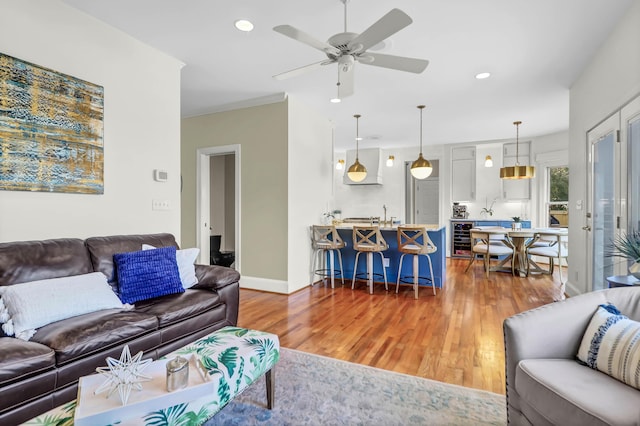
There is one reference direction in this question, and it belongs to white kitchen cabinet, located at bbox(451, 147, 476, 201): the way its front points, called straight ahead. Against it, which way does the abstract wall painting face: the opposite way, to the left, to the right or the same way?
to the left

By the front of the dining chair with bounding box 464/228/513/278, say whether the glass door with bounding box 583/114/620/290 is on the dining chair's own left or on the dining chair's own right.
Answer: on the dining chair's own right

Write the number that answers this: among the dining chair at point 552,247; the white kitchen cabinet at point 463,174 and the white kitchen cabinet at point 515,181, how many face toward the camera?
2

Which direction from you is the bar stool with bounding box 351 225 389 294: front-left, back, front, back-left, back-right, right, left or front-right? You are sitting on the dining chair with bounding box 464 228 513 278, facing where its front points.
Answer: back

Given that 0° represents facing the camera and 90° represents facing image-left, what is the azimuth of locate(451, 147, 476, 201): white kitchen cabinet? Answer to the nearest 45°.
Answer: approximately 0°

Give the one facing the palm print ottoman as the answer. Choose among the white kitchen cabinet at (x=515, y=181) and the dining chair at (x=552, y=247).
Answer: the white kitchen cabinet

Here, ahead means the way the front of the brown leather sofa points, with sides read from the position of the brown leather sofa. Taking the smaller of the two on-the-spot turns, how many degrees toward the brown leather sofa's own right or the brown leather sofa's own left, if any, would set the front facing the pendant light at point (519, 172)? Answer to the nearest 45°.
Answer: approximately 45° to the brown leather sofa's own left

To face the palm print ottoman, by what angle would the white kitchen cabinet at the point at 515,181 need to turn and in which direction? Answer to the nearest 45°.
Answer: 0° — it already faces it

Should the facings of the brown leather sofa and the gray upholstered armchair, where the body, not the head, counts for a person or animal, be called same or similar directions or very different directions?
very different directions

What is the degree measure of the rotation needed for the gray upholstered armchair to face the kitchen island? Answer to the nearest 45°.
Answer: approximately 90° to its right

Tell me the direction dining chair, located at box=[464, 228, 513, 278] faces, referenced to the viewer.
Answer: facing away from the viewer and to the right of the viewer

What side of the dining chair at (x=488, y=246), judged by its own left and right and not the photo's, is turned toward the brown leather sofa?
back
